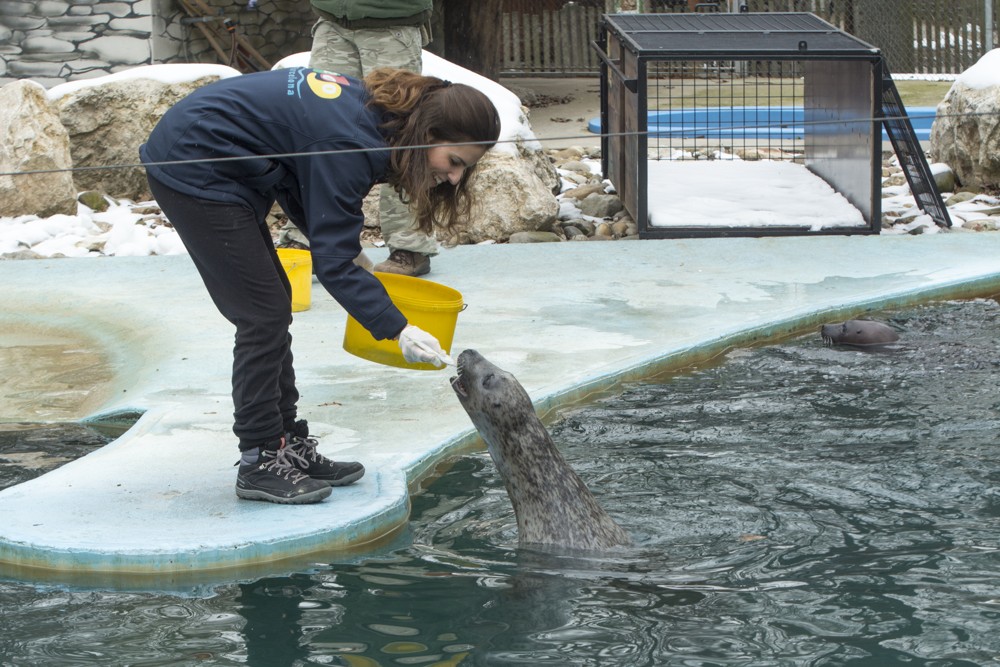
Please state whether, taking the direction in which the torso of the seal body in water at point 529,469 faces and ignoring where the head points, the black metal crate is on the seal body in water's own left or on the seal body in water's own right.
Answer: on the seal body in water's own right

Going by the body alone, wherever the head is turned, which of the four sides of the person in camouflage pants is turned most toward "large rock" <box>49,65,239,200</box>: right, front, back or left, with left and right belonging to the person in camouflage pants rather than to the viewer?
right

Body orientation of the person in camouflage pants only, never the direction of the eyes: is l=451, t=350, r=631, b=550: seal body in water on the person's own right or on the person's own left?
on the person's own left

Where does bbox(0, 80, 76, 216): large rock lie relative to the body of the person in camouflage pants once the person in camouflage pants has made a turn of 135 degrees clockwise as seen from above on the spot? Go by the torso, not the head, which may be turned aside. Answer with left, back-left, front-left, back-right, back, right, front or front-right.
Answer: front-left

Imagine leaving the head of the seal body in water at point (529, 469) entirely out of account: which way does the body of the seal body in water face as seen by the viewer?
to the viewer's left

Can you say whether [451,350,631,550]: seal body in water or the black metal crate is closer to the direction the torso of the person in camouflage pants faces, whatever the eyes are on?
the seal body in water

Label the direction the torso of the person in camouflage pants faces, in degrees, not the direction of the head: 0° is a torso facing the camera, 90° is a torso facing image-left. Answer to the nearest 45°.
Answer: approximately 45°

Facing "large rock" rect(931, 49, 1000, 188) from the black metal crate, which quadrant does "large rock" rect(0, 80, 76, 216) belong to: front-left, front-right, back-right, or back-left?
back-left
